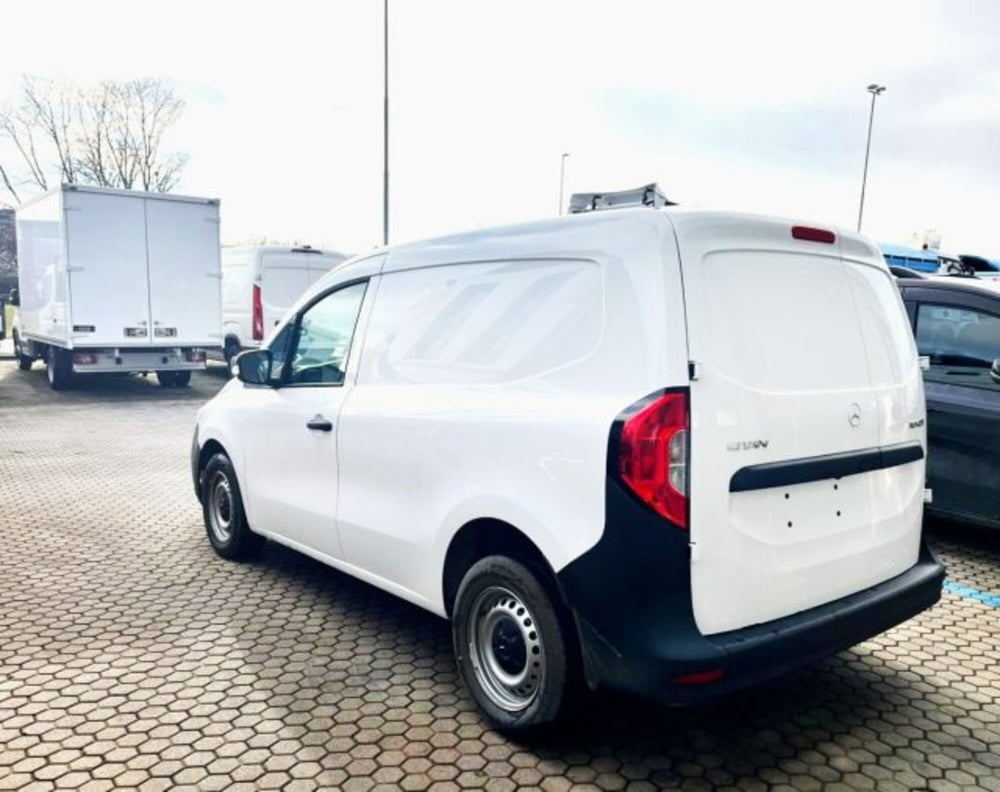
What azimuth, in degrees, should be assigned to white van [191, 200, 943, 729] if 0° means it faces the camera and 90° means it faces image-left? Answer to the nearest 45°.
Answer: approximately 135°

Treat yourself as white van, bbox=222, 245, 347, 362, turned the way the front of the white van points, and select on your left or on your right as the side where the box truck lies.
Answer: on your left

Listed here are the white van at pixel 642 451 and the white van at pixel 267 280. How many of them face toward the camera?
0

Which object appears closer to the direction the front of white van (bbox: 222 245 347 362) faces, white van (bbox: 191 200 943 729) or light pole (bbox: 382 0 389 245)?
the light pole

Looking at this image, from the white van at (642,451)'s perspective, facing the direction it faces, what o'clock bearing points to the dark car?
The dark car is roughly at 3 o'clock from the white van.

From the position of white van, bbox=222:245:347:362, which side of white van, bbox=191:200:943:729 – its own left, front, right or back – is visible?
front

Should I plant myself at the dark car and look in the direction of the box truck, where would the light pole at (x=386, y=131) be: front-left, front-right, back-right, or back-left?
front-right

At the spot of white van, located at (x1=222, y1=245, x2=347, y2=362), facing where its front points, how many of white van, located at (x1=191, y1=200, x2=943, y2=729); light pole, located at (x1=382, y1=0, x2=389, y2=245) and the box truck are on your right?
1

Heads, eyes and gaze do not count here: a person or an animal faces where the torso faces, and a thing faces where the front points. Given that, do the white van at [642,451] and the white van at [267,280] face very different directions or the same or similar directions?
same or similar directions

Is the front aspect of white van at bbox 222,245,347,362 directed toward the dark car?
no

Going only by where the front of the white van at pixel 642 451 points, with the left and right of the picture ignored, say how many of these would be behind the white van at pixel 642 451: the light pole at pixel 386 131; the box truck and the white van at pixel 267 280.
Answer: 0

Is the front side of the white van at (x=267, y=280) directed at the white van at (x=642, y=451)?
no

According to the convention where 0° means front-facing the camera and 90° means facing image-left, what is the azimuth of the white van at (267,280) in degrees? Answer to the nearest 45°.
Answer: approximately 135°
